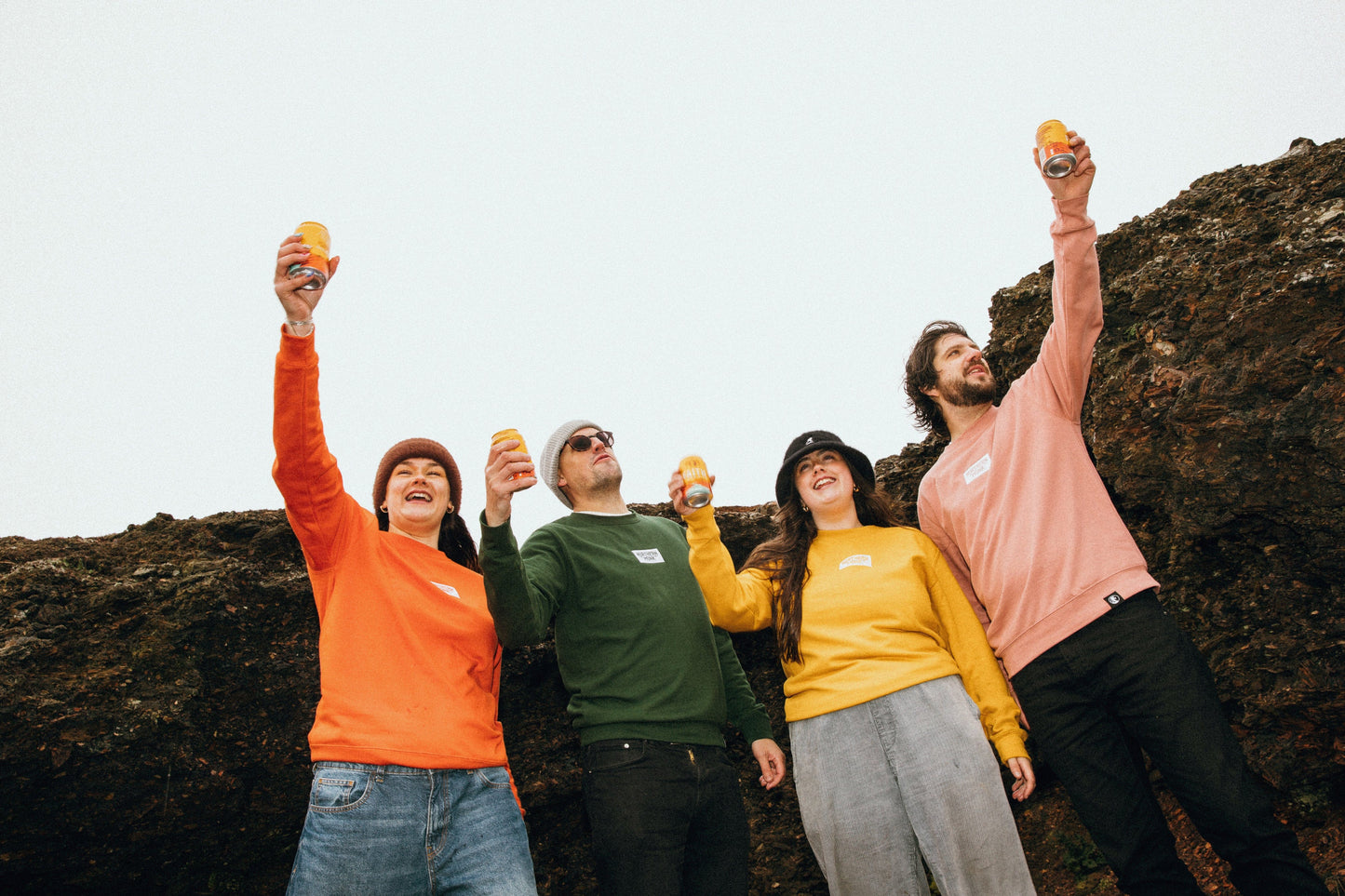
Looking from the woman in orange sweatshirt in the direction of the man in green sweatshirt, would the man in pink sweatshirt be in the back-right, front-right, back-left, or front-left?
front-right

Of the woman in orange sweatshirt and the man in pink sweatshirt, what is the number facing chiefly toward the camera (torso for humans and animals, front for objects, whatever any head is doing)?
2

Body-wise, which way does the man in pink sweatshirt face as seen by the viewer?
toward the camera

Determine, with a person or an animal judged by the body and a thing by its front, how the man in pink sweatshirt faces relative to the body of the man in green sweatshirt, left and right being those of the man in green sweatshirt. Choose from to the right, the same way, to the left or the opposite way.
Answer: to the right

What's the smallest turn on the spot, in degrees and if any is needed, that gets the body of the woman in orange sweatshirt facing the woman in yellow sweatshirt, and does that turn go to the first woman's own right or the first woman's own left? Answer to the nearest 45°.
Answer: approximately 90° to the first woman's own left

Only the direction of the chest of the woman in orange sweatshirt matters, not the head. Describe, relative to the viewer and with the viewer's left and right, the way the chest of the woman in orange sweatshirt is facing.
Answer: facing the viewer

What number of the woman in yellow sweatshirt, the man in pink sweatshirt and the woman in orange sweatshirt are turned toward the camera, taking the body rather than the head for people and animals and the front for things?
3

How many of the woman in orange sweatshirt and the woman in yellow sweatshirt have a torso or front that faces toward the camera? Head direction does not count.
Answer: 2

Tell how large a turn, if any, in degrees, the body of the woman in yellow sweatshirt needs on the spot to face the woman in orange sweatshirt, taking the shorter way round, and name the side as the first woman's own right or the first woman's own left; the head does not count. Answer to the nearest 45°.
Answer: approximately 45° to the first woman's own right

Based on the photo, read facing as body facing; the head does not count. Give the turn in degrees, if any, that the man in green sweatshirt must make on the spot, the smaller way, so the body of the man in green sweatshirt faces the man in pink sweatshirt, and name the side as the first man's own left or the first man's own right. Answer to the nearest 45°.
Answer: approximately 45° to the first man's own left

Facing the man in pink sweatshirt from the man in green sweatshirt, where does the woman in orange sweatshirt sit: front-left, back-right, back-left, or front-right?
back-right

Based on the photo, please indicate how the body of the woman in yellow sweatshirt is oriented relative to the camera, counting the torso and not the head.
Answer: toward the camera
